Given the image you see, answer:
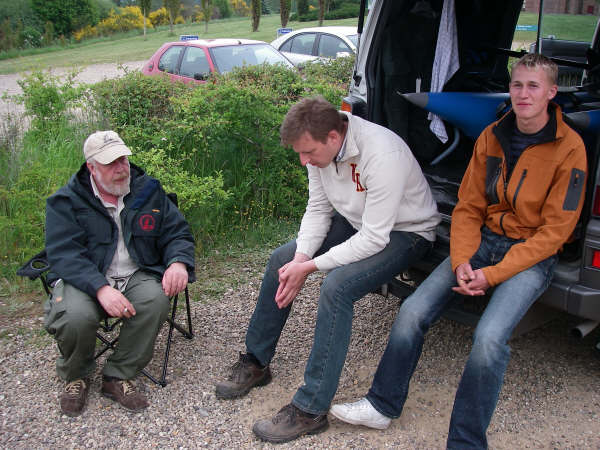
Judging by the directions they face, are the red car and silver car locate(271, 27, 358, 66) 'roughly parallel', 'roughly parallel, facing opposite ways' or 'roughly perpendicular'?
roughly parallel

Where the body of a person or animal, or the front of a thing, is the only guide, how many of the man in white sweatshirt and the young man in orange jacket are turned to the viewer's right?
0

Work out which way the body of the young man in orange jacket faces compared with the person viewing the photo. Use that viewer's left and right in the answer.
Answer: facing the viewer and to the left of the viewer

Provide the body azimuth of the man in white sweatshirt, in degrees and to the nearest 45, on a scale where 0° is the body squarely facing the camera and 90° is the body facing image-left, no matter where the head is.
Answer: approximately 45°

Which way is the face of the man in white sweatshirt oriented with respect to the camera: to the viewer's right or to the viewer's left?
to the viewer's left
